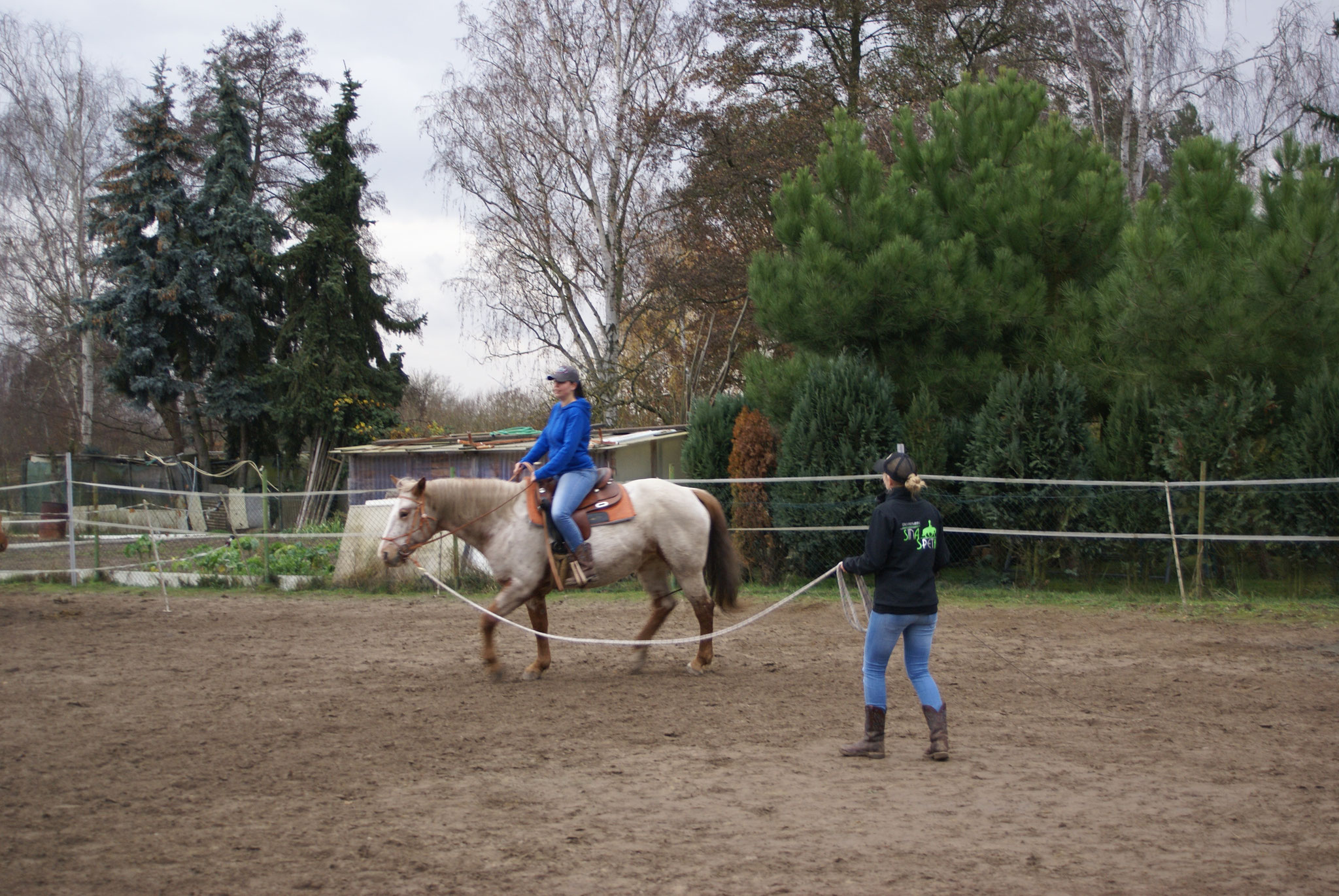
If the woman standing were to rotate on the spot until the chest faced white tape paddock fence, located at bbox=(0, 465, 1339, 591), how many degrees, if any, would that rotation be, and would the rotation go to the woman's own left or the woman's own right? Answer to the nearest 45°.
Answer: approximately 45° to the woman's own right

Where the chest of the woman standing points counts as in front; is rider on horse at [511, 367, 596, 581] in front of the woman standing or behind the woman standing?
in front

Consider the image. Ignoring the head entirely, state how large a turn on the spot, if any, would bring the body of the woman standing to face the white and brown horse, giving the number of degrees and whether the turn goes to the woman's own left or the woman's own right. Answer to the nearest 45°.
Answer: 0° — they already face it

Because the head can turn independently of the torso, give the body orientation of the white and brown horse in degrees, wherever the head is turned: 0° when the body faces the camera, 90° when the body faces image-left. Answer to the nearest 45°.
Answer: approximately 90°

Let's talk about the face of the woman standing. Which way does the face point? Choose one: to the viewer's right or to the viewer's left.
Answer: to the viewer's left

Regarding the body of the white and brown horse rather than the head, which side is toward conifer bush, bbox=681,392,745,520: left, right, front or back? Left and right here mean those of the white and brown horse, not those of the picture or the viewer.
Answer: right

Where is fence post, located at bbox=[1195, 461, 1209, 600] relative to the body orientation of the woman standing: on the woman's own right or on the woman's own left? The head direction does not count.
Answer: on the woman's own right

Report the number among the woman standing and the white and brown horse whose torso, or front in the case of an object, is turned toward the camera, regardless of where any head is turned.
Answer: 0

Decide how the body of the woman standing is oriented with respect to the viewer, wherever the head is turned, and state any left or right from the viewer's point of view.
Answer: facing away from the viewer and to the left of the viewer

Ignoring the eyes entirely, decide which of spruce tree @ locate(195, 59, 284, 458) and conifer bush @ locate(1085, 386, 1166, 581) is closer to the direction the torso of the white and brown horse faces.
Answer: the spruce tree

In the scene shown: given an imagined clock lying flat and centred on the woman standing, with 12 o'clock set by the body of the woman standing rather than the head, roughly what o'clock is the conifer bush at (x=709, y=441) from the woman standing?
The conifer bush is roughly at 1 o'clock from the woman standing.

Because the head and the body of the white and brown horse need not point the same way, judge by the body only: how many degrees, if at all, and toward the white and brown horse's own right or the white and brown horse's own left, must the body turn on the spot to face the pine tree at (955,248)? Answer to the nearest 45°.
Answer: approximately 135° to the white and brown horse's own right

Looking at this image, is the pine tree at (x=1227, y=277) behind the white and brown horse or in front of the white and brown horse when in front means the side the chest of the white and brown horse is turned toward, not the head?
behind
